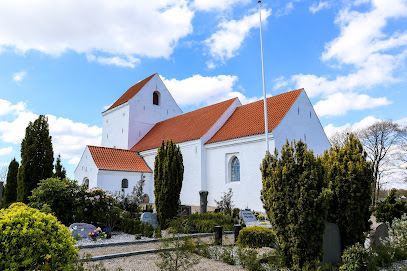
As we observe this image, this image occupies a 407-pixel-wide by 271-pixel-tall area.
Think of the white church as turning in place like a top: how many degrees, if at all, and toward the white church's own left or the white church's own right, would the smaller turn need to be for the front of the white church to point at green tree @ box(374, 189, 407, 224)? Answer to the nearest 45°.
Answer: approximately 90° to the white church's own left

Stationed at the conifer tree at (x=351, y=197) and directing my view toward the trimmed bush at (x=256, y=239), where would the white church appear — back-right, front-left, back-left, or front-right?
front-right

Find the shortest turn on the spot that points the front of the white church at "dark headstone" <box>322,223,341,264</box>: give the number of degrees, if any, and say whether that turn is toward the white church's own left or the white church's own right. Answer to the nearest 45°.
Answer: approximately 45° to the white church's own left

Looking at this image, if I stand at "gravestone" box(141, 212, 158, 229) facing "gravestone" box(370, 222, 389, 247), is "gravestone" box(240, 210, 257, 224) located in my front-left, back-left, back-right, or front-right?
front-left

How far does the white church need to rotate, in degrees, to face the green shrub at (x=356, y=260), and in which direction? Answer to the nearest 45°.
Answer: approximately 45° to its left

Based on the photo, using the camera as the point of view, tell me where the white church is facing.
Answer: facing the viewer and to the left of the viewer

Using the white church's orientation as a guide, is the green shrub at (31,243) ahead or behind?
ahead

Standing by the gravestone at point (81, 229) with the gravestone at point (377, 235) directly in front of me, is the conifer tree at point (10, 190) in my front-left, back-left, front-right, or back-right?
back-left

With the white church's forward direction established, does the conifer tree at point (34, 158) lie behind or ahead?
ahead

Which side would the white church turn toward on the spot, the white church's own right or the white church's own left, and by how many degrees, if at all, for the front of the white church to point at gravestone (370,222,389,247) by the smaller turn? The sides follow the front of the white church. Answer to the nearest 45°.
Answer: approximately 45° to the white church's own left
